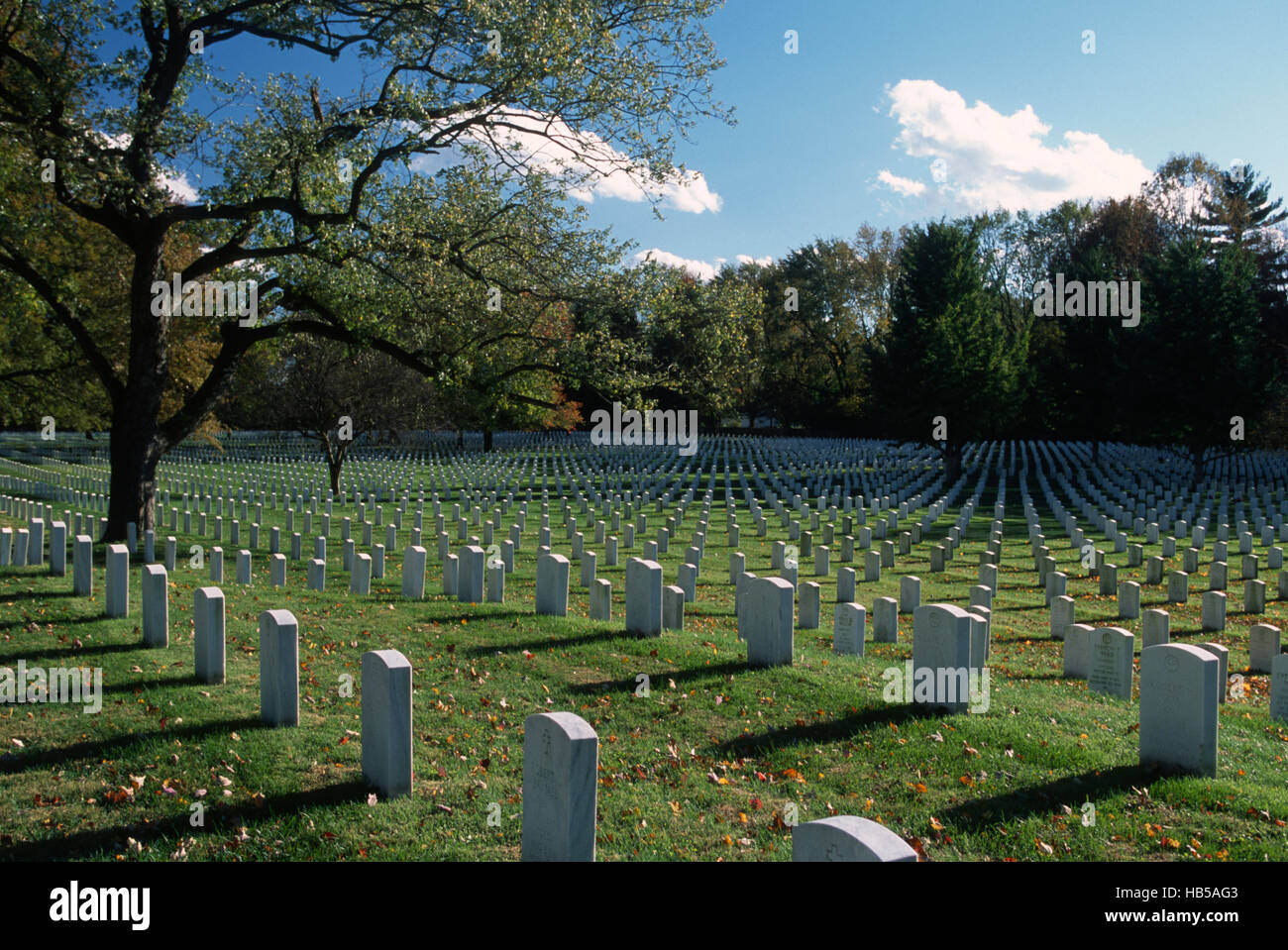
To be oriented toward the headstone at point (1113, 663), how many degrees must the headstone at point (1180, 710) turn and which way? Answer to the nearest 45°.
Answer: approximately 135° to its right

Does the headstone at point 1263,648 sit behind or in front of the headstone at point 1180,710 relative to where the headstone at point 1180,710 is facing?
behind

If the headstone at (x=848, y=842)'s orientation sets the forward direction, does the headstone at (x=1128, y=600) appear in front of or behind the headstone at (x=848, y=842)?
behind
